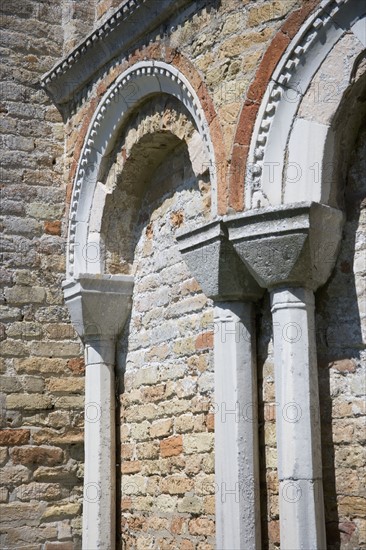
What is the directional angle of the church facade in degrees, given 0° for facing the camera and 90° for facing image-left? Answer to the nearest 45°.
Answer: approximately 45°
